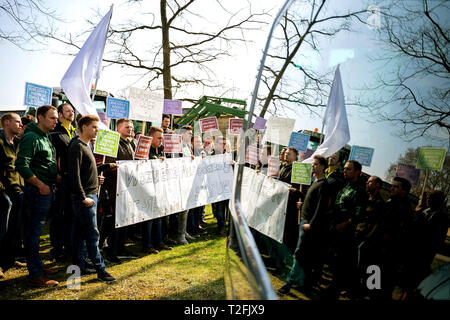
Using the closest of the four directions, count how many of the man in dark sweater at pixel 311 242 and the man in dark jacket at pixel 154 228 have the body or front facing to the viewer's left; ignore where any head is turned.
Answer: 1

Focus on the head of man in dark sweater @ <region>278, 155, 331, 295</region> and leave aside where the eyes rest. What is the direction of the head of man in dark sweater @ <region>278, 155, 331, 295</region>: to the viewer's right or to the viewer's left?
to the viewer's left

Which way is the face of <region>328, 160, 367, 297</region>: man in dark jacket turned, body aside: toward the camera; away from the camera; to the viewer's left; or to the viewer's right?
to the viewer's left

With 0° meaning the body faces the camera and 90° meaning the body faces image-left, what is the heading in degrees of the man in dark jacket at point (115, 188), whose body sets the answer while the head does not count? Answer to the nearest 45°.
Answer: approximately 315°

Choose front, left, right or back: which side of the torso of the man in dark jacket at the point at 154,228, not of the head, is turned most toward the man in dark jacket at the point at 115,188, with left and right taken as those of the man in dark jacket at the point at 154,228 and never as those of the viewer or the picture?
right

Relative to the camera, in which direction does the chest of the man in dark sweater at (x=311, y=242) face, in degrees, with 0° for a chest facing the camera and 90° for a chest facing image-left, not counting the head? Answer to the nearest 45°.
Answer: approximately 90°
